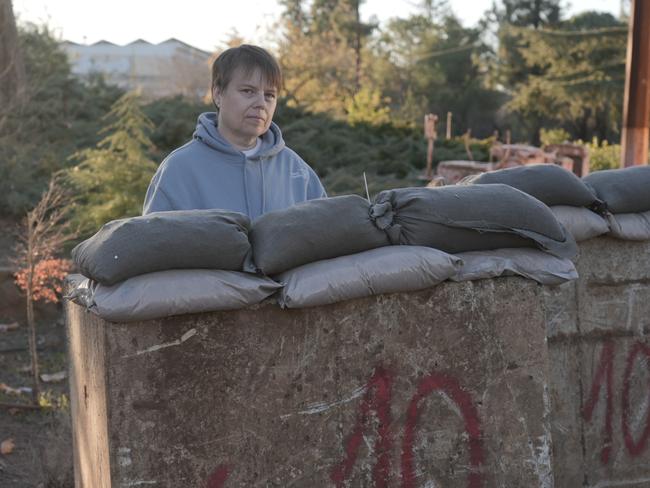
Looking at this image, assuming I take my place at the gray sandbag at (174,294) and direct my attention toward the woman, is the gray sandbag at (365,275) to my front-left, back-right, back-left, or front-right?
front-right

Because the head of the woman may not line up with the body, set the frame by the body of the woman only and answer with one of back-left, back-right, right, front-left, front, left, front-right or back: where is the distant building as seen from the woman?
back-left

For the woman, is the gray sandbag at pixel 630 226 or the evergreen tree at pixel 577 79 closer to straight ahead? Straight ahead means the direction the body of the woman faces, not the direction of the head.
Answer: the gray sandbag

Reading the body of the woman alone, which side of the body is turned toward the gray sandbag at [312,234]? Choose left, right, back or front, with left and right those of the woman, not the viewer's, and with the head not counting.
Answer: front

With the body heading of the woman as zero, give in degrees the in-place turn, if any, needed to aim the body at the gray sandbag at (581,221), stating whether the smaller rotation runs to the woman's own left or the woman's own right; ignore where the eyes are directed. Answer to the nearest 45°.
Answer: approximately 45° to the woman's own left

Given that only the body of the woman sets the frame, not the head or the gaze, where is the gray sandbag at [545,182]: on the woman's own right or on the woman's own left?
on the woman's own left

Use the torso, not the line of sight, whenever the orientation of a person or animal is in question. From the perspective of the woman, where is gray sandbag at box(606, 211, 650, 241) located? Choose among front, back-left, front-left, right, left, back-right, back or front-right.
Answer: front-left

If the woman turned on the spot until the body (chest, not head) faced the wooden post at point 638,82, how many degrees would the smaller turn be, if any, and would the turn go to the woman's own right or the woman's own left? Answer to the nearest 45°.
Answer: approximately 90° to the woman's own left

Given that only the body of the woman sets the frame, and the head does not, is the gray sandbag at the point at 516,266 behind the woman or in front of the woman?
in front

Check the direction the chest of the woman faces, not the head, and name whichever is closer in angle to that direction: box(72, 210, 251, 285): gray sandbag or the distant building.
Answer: the gray sandbag

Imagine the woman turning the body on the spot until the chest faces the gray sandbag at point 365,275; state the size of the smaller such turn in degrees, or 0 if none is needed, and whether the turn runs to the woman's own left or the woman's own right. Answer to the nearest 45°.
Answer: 0° — they already face it

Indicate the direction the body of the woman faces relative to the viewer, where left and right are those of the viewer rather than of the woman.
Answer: facing the viewer and to the right of the viewer

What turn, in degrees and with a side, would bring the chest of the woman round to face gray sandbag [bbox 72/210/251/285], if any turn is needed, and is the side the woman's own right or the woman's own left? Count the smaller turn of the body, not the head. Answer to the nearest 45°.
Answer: approximately 45° to the woman's own right
